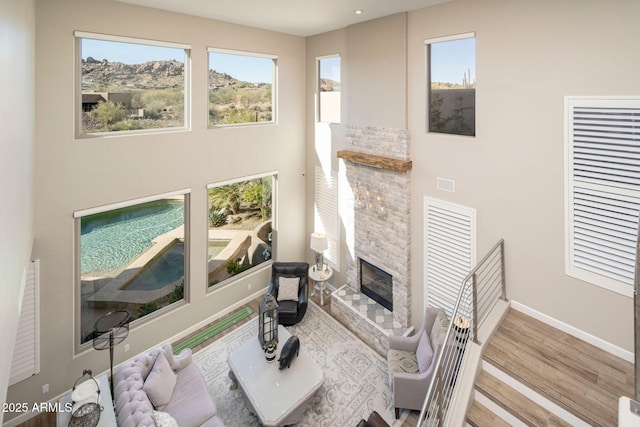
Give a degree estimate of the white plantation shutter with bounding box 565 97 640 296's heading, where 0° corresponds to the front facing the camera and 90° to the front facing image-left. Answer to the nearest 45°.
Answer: approximately 45°

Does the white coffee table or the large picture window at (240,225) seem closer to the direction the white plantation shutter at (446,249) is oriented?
the white coffee table

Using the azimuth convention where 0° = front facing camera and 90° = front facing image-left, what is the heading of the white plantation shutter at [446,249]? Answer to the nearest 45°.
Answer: approximately 45°

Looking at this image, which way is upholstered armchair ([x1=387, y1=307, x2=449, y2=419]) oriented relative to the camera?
to the viewer's left
